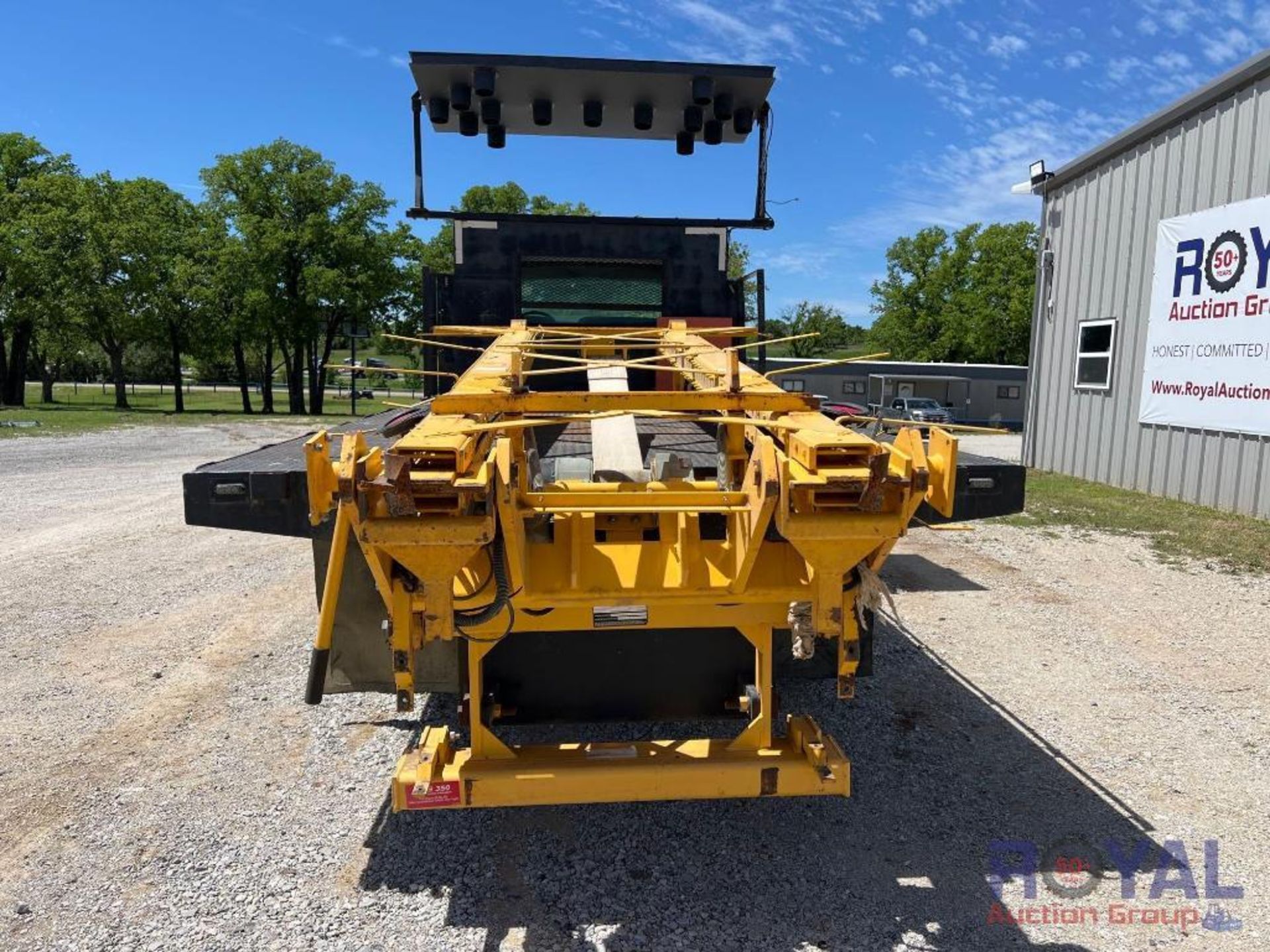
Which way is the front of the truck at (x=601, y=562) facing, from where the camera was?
facing away from the viewer

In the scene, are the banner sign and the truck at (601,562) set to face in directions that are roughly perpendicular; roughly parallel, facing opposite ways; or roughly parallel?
roughly perpendicular

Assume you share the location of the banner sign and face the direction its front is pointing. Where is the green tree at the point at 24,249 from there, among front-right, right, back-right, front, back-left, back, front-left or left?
front-right

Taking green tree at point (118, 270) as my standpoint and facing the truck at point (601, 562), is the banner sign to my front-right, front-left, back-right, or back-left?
front-left

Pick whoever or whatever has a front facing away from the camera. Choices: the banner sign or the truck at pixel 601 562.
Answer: the truck

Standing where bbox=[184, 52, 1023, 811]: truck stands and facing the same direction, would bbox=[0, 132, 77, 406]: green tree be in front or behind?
in front
